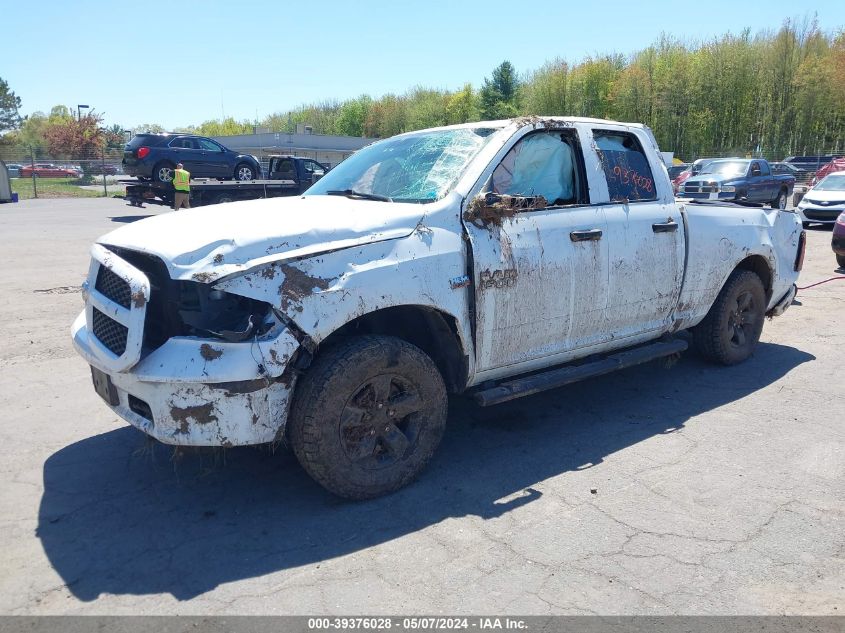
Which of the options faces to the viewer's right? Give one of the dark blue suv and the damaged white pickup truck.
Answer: the dark blue suv

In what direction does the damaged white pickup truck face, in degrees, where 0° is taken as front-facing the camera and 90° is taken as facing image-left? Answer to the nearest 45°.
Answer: approximately 45°

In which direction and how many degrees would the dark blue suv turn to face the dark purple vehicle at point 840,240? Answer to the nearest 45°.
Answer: approximately 45° to its right

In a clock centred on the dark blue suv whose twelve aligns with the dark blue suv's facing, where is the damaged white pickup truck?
The damaged white pickup truck is roughly at 3 o'clock from the dark blue suv.

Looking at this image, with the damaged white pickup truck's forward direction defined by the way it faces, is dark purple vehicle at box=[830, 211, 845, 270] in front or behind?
behind

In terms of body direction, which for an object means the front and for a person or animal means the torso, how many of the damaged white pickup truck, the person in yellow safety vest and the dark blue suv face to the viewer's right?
1

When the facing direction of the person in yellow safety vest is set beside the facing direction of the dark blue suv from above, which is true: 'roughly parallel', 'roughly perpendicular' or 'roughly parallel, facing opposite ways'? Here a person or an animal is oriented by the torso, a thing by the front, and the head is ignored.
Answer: roughly perpendicular

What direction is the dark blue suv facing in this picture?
to the viewer's right

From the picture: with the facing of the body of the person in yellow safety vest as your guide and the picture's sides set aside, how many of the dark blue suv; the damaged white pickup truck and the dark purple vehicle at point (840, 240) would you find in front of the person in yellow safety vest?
1

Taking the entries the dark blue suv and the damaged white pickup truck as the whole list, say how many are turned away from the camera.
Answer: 0
